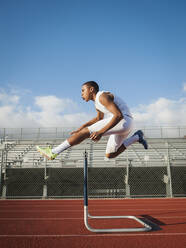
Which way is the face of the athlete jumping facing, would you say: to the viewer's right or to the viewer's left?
to the viewer's left

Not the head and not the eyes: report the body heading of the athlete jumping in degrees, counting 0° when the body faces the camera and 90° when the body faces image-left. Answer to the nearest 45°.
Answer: approximately 90°
